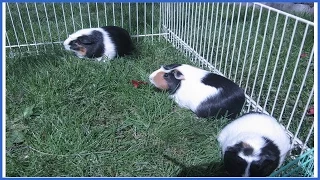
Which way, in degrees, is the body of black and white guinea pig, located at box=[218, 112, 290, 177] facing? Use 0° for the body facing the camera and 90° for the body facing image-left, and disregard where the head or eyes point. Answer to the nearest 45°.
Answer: approximately 0°

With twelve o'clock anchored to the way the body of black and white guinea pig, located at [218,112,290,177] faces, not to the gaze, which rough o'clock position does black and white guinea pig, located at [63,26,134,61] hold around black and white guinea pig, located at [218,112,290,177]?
black and white guinea pig, located at [63,26,134,61] is roughly at 4 o'clock from black and white guinea pig, located at [218,112,290,177].

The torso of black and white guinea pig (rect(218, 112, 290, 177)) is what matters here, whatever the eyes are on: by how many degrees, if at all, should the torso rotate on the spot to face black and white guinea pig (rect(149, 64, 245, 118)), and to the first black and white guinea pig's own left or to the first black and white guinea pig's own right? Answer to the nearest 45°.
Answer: approximately 135° to the first black and white guinea pig's own right
